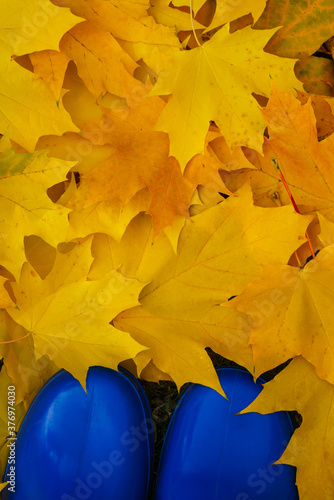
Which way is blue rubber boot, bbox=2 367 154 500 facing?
away from the camera
